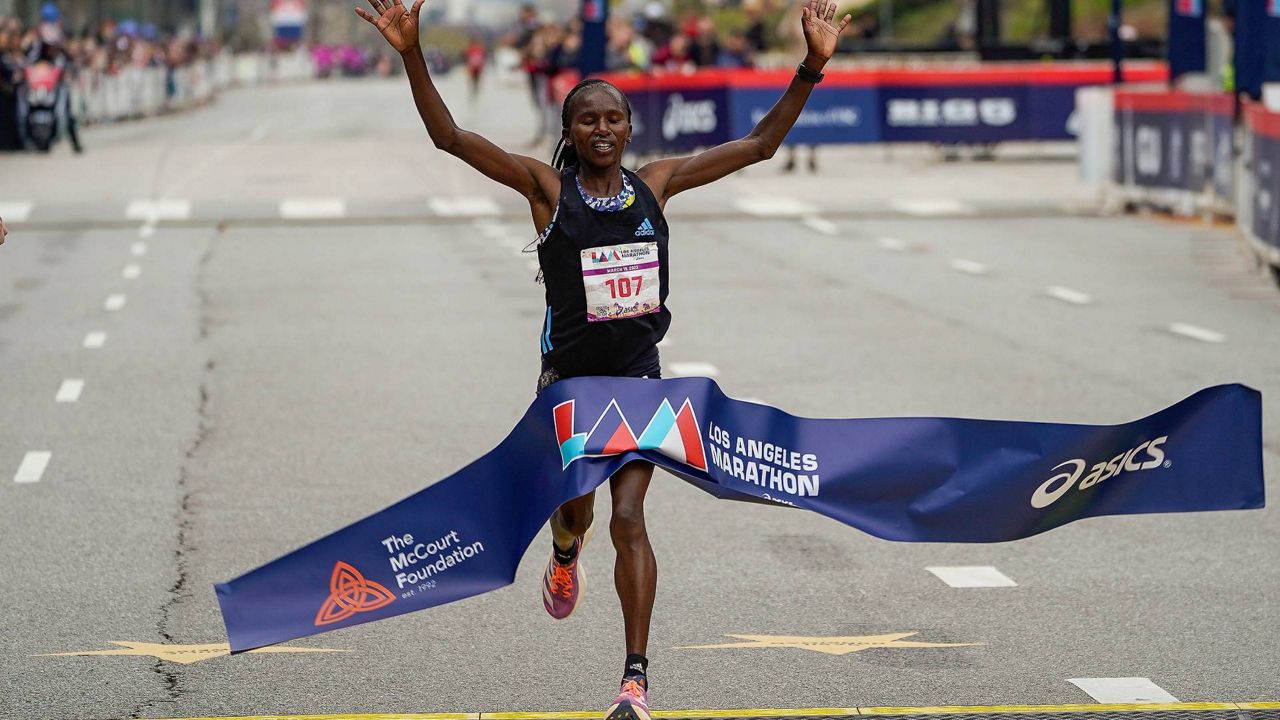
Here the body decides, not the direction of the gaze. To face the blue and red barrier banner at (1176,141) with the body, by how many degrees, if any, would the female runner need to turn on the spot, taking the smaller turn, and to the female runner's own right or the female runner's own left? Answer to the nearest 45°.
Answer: approximately 180°

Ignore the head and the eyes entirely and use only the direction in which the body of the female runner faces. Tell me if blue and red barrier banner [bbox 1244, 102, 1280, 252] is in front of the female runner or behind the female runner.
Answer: behind

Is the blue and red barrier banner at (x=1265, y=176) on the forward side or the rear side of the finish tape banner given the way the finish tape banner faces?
on the rear side

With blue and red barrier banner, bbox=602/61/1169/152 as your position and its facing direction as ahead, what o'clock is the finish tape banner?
The finish tape banner is roughly at 12 o'clock from the blue and red barrier banner.

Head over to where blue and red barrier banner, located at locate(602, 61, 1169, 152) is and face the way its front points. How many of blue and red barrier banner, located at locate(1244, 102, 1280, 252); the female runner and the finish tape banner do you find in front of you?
3

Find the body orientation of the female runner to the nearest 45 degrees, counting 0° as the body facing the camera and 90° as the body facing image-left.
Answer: approximately 0°

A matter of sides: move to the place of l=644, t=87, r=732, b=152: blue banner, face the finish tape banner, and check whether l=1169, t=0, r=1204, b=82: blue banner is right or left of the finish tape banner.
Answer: left
